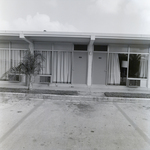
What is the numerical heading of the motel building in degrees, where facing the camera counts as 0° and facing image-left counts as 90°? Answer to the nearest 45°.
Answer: approximately 0°
